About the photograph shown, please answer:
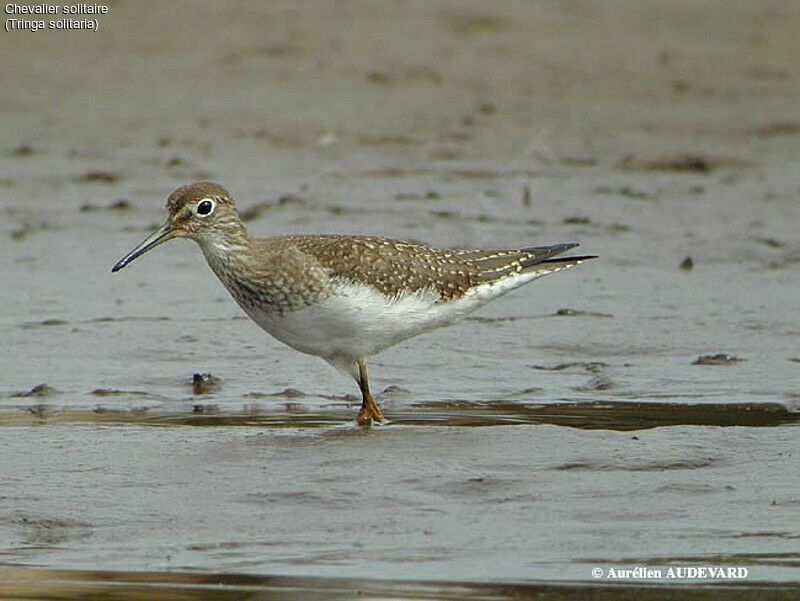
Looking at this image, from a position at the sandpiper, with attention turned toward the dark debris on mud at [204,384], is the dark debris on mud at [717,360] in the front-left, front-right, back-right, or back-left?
back-right

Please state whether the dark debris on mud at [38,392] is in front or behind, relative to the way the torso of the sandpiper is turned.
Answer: in front

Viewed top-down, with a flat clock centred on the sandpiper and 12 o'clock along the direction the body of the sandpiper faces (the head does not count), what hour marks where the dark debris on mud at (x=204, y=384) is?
The dark debris on mud is roughly at 1 o'clock from the sandpiper.

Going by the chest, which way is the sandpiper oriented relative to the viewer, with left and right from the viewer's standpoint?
facing to the left of the viewer

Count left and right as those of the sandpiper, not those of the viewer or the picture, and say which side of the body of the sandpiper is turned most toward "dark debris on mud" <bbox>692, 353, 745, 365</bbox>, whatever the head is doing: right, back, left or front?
back

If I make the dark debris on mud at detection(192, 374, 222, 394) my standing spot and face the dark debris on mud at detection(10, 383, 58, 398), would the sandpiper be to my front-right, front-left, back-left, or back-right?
back-left
